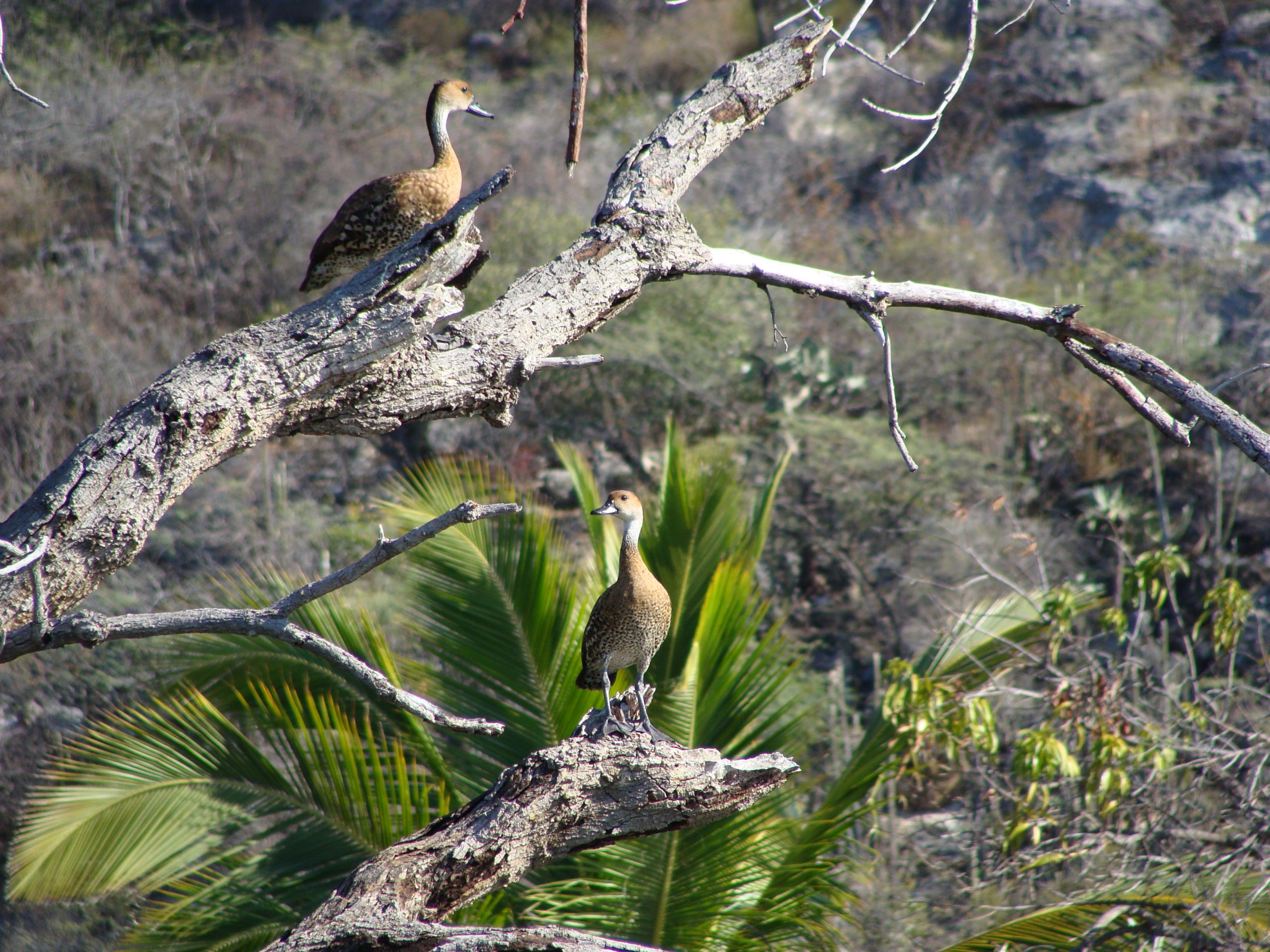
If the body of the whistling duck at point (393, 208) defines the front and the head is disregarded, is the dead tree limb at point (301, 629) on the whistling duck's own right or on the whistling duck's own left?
on the whistling duck's own right

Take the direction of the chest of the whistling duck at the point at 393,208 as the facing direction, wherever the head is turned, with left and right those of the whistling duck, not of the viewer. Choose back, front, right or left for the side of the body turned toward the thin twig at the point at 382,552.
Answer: right

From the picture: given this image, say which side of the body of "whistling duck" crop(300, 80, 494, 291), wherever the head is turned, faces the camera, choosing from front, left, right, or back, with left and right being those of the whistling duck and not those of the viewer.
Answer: right

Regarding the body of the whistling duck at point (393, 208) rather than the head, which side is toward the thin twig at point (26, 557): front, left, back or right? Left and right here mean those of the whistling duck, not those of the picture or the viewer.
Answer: back
